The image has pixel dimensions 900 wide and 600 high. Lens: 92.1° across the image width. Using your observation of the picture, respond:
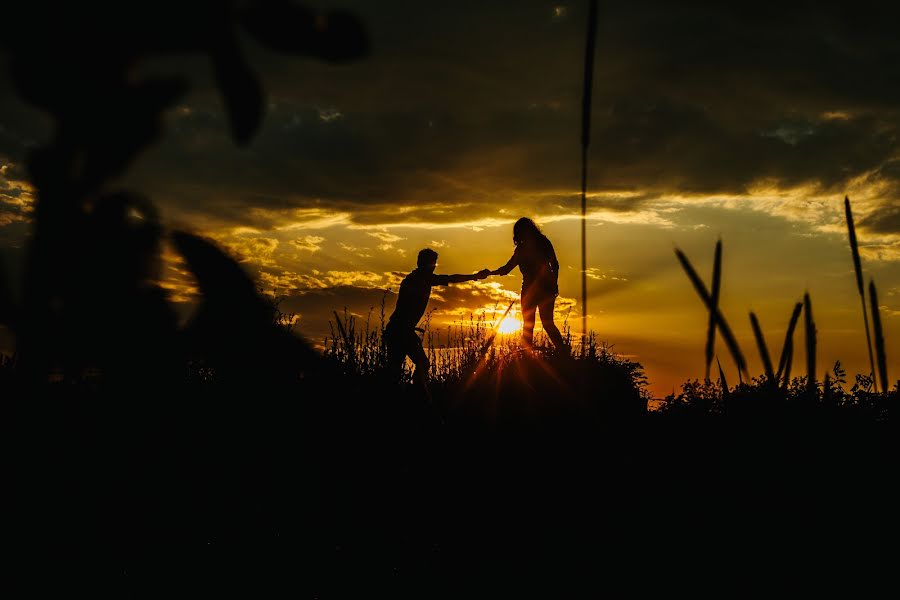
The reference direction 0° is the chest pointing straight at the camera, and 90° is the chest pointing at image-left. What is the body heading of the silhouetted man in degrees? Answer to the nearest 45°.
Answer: approximately 270°

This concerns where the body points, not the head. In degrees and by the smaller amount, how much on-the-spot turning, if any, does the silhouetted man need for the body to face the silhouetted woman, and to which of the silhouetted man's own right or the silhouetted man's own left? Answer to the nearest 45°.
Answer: approximately 45° to the silhouetted man's own left

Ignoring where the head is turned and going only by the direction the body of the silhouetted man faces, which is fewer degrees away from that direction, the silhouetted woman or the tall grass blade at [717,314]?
the silhouetted woman

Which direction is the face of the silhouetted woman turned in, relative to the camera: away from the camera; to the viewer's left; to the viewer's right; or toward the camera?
to the viewer's left
